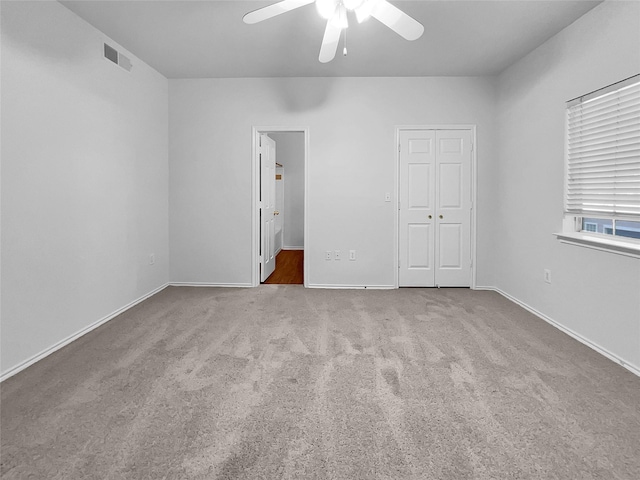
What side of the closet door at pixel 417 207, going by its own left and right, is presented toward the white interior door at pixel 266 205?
right

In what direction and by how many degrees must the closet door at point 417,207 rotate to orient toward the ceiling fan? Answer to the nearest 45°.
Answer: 0° — it already faces it

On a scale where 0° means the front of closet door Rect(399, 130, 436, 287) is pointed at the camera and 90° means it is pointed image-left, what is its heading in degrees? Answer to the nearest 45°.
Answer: approximately 0°

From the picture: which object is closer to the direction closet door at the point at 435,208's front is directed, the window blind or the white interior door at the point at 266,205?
the window blind

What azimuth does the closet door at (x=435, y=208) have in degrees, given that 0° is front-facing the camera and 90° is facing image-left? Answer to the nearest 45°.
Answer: approximately 0°

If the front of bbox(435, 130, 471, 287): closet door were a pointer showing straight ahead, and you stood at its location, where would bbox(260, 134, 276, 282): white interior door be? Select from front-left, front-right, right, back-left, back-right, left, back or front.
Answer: right

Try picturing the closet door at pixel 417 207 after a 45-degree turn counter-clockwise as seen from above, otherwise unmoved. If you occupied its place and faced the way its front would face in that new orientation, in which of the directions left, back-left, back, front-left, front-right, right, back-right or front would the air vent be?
right

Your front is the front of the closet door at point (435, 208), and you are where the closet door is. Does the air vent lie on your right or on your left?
on your right

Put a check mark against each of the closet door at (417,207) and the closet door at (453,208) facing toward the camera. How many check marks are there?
2
